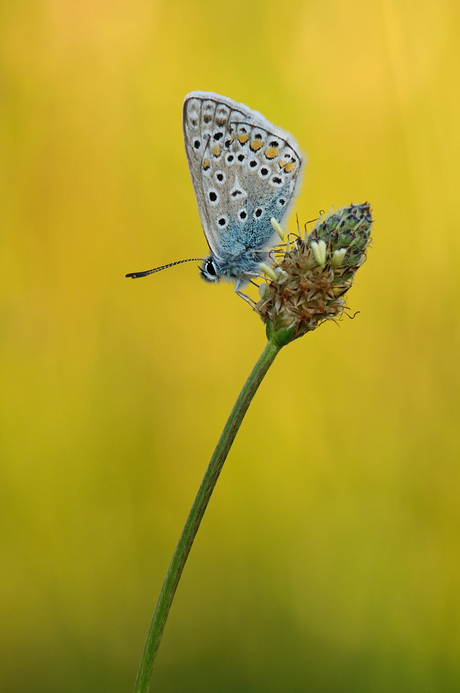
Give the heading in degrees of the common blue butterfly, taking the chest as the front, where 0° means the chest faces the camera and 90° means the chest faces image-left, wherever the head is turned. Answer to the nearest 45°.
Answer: approximately 90°
